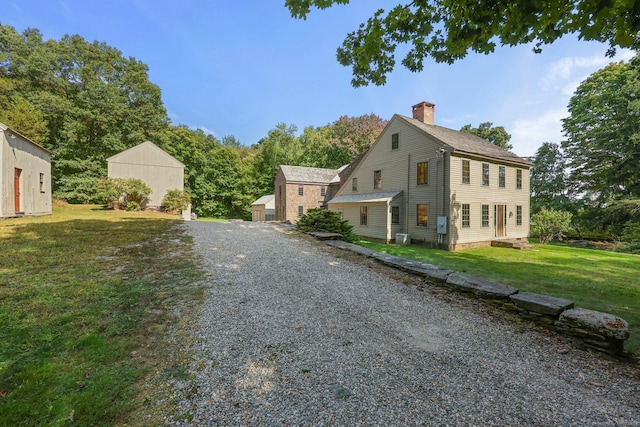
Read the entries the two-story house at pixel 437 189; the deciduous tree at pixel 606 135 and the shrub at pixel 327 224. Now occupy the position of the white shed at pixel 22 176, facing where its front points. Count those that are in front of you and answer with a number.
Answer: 3

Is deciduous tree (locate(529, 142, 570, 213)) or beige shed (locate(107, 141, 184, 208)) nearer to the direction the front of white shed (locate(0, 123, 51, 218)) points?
the deciduous tree

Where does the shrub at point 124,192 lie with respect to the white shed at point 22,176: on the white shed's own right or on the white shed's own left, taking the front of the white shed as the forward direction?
on the white shed's own left

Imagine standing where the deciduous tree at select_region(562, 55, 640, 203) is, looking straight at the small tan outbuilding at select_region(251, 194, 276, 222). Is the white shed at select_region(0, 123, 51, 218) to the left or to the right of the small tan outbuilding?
left

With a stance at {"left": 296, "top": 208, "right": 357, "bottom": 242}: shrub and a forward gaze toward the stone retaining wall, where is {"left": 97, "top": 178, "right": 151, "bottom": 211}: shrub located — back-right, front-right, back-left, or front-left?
back-right

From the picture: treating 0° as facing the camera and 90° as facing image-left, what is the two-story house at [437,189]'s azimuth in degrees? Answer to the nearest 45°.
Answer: approximately 315°

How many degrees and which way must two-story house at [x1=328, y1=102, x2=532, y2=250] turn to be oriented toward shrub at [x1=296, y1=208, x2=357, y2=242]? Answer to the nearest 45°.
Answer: approximately 90° to its right

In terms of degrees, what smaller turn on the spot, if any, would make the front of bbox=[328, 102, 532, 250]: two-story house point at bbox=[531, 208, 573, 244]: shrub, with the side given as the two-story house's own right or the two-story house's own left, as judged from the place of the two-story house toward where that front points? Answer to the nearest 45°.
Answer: approximately 90° to the two-story house's own left

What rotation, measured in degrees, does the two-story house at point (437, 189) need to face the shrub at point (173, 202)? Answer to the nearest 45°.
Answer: approximately 135° to its right

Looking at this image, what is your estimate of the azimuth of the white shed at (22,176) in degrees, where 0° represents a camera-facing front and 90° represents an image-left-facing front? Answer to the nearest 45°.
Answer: approximately 315°

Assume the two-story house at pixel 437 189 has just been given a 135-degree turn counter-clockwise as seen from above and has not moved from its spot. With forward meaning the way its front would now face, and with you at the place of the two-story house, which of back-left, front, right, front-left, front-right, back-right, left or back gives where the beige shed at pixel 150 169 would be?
left

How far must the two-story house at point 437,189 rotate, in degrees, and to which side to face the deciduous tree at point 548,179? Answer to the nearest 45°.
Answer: approximately 90° to its left
